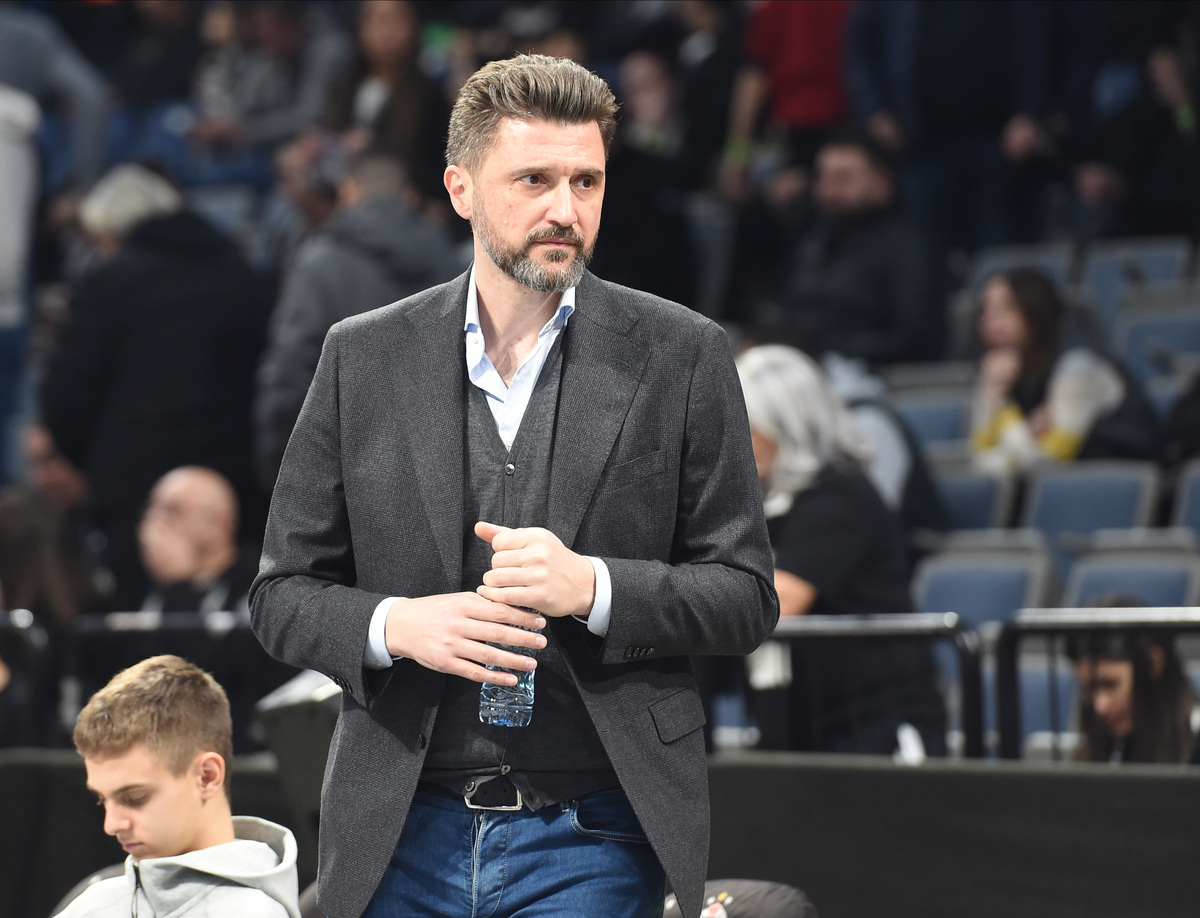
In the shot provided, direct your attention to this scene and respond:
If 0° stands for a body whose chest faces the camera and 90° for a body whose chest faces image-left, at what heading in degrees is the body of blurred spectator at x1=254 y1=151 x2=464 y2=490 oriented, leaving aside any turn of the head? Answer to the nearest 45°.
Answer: approximately 180°

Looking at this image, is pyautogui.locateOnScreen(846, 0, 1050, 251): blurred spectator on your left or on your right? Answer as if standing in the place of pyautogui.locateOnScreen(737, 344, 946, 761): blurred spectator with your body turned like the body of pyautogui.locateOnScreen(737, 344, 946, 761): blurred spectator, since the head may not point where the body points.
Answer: on your right

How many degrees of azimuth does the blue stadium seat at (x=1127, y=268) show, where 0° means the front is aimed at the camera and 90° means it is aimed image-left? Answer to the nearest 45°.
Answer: approximately 0°

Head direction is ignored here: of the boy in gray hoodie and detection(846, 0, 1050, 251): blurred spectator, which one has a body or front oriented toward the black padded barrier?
the blurred spectator

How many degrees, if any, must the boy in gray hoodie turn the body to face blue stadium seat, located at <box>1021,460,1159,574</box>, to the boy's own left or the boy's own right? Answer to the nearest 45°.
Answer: approximately 180°

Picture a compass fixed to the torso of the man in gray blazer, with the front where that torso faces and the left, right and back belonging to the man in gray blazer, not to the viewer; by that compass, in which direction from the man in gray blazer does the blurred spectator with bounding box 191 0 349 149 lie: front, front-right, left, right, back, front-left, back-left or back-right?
back

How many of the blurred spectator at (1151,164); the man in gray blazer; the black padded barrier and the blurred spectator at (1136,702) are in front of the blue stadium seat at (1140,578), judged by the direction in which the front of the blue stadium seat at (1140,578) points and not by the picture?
3

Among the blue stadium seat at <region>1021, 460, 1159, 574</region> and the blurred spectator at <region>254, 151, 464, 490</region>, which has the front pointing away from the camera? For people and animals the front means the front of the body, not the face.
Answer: the blurred spectator
